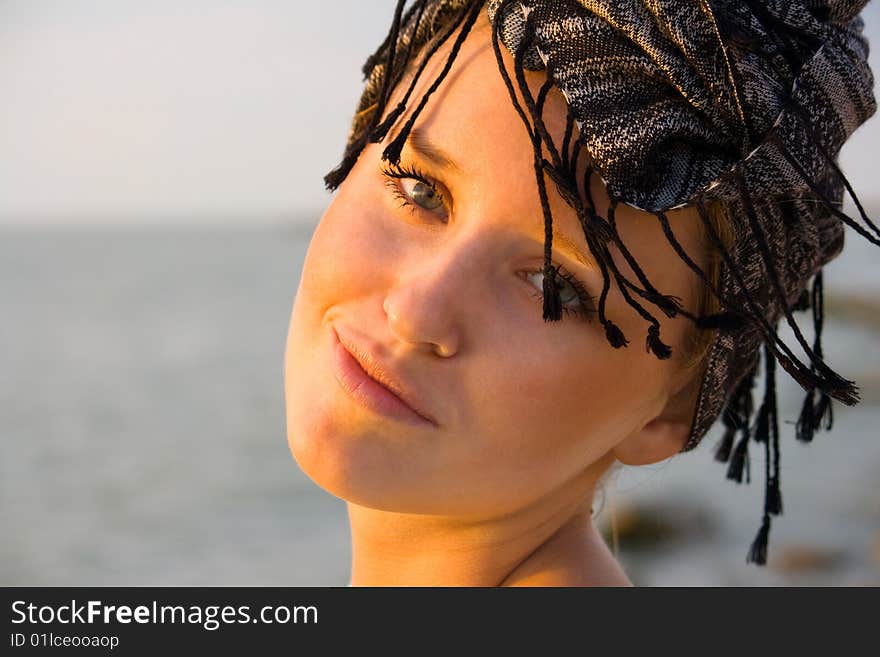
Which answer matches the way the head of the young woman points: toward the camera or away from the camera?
toward the camera
